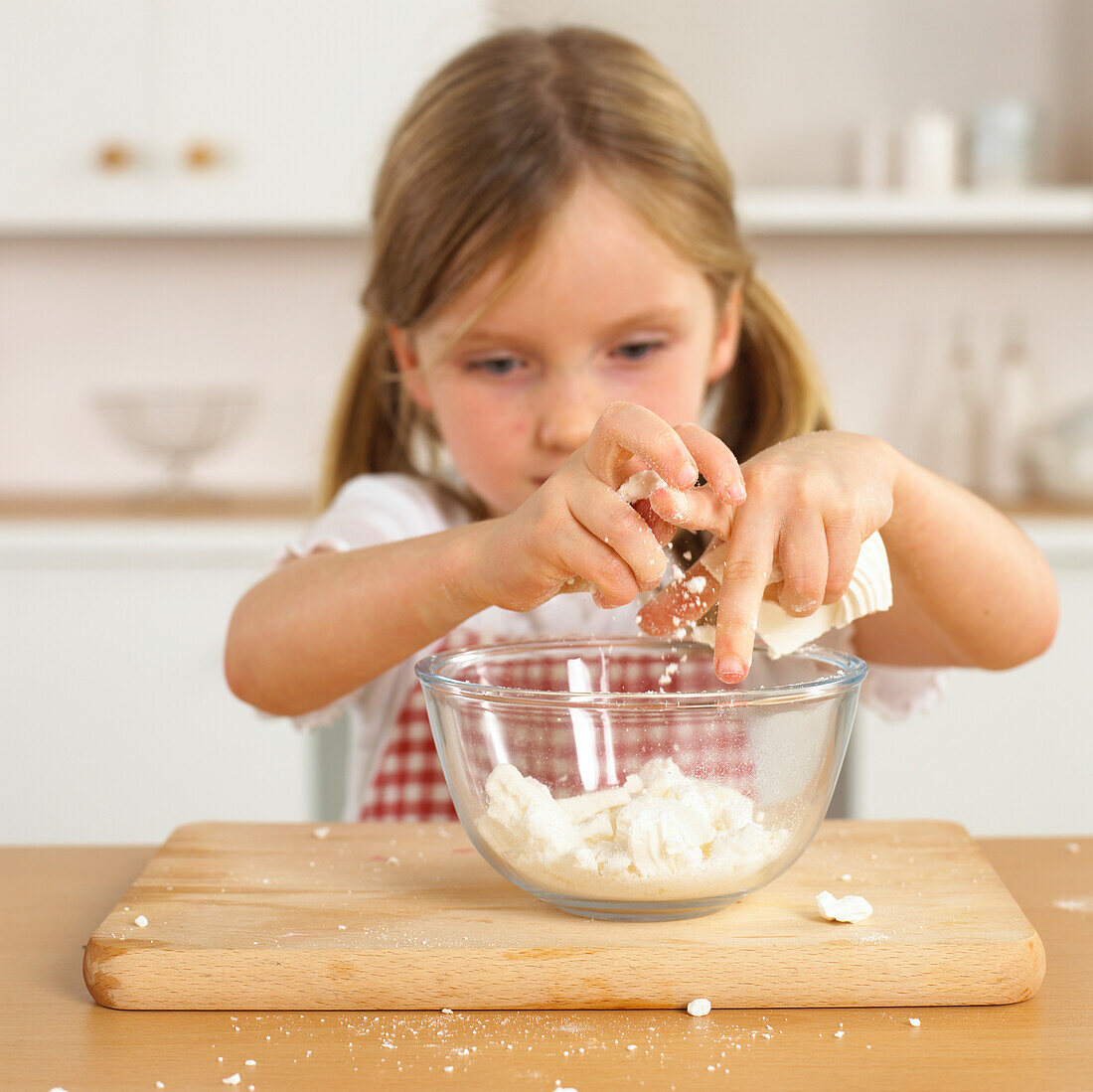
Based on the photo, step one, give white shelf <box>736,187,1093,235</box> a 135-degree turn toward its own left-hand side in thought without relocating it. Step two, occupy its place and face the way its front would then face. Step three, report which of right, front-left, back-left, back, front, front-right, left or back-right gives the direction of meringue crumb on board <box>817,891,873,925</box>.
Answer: back-right

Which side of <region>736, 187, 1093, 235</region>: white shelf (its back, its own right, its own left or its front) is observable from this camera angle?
front

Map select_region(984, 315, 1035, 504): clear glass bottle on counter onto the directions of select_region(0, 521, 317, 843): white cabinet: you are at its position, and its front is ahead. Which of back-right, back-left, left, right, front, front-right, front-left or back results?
left

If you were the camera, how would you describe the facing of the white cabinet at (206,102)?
facing the viewer

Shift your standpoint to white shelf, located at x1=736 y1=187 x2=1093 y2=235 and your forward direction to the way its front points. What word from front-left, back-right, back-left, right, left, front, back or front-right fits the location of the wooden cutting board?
front

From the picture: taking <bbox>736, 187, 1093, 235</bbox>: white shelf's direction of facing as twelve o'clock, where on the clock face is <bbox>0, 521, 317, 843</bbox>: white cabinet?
The white cabinet is roughly at 2 o'clock from the white shelf.

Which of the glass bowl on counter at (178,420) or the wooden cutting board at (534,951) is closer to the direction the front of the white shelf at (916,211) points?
the wooden cutting board

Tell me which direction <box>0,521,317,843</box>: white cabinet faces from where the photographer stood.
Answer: facing the viewer
